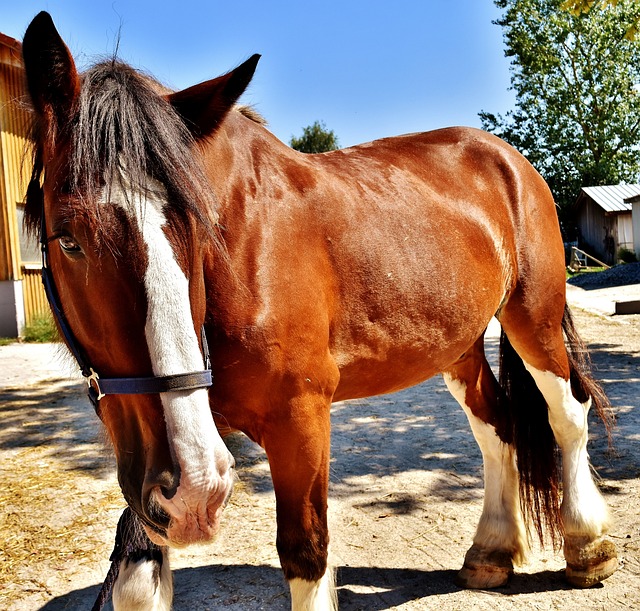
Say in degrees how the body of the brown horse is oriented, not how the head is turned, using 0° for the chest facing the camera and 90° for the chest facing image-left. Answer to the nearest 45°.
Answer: approximately 45°

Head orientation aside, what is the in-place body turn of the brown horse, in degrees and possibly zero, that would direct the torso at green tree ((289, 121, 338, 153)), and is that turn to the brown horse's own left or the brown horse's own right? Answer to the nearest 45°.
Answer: approximately 135° to the brown horse's own right

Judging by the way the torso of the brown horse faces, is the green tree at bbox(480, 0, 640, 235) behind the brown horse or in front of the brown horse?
behind

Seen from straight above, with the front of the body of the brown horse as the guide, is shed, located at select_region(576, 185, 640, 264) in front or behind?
behind
